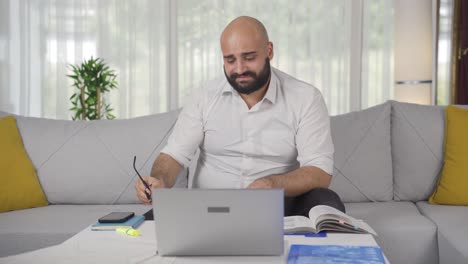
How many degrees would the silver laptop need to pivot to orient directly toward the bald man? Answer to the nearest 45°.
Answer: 0° — it already faces them

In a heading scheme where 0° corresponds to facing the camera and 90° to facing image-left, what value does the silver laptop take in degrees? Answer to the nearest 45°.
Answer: approximately 180°

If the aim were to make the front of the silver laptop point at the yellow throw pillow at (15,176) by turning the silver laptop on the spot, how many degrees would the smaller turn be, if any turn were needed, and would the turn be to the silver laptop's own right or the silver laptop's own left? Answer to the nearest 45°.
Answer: approximately 45° to the silver laptop's own left

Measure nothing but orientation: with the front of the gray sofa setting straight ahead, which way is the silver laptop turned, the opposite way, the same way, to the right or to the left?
the opposite way

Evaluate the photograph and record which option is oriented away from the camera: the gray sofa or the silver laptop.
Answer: the silver laptop

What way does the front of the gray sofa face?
toward the camera

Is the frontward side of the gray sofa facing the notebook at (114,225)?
yes

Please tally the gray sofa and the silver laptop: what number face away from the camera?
1
